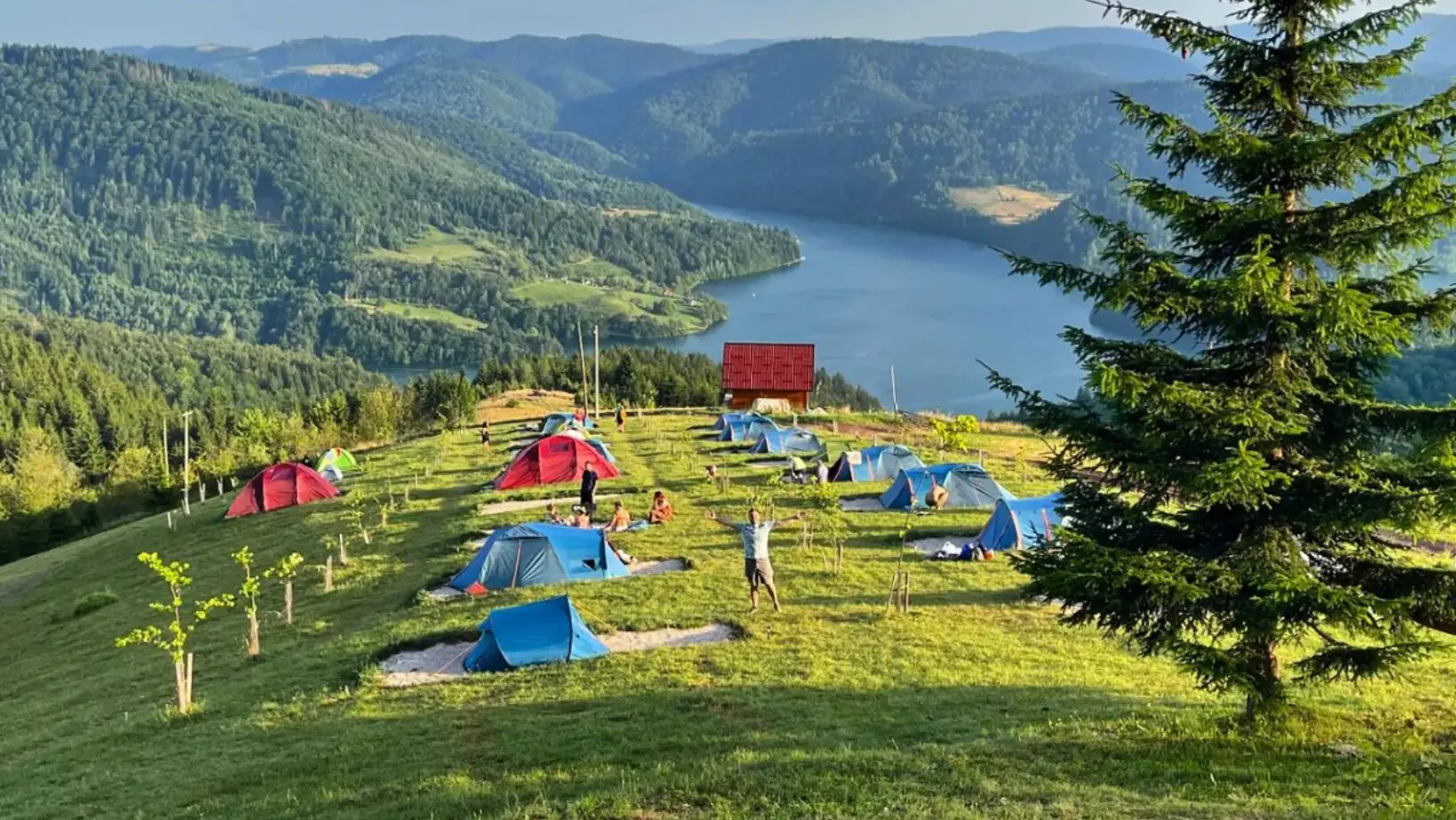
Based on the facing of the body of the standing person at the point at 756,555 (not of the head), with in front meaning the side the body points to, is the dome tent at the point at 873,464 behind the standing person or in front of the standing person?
behind

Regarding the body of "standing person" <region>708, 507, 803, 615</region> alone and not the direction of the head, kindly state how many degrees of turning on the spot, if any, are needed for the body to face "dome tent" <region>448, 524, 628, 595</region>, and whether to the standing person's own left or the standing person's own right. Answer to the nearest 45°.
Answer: approximately 135° to the standing person's own right

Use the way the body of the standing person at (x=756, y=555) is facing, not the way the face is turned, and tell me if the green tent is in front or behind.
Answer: behind

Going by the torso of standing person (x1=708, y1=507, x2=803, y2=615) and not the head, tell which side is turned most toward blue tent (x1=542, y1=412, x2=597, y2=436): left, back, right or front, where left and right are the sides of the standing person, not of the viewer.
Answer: back

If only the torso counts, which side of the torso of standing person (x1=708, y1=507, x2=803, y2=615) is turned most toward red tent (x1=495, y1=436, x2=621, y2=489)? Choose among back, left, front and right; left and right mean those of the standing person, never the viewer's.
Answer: back

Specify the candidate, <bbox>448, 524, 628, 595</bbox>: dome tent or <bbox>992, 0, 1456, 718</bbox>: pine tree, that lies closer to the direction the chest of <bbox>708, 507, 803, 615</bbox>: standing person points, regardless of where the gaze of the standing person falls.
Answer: the pine tree

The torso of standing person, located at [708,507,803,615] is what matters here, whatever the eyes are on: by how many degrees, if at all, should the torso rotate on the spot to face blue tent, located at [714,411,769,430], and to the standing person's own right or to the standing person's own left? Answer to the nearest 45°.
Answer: approximately 180°

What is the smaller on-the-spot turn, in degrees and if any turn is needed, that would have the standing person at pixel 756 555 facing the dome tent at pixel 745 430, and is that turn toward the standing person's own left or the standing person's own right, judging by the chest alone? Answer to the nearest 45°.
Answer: approximately 180°

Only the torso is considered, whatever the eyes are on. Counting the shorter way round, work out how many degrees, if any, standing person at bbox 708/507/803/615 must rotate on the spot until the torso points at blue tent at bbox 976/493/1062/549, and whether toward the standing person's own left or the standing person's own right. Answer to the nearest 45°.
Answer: approximately 135° to the standing person's own left

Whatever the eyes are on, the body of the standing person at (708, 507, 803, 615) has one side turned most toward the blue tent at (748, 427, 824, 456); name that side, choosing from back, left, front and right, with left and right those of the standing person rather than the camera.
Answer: back

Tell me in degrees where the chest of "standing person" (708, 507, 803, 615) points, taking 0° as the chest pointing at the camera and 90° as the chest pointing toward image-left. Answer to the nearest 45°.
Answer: approximately 0°
